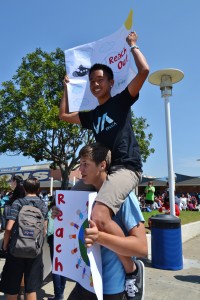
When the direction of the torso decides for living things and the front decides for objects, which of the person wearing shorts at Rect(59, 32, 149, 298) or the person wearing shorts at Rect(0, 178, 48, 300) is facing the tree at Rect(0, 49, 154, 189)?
the person wearing shorts at Rect(0, 178, 48, 300)

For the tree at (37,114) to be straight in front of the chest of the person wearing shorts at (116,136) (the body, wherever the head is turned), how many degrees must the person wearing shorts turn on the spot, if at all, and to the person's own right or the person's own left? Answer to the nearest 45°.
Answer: approximately 135° to the person's own right

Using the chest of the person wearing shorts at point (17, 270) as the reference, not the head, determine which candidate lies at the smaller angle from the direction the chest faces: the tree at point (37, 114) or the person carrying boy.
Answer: the tree

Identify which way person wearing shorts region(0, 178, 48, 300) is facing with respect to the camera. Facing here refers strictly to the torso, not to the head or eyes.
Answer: away from the camera

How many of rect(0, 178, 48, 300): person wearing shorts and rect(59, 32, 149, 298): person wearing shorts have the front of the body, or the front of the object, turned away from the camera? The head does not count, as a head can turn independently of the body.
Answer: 1

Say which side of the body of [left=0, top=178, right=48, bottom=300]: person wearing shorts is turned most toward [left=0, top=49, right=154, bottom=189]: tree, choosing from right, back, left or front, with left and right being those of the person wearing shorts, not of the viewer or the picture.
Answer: front

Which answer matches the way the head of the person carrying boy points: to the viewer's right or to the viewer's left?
to the viewer's left

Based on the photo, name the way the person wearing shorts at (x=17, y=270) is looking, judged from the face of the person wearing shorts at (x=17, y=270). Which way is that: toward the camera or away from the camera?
away from the camera

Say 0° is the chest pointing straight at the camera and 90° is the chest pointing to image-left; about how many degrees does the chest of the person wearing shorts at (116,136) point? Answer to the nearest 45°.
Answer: approximately 45°

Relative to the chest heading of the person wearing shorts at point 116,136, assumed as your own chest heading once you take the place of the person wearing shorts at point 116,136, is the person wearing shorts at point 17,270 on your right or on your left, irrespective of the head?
on your right

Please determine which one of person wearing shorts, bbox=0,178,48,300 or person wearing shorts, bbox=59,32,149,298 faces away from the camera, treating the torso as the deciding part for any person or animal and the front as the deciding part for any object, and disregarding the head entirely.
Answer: person wearing shorts, bbox=0,178,48,300

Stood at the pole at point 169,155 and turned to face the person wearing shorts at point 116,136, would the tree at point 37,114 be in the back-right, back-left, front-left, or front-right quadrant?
back-right

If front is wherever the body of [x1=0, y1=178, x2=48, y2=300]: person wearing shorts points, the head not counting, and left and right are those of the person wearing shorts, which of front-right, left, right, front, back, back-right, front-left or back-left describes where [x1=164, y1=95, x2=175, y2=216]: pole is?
front-right
